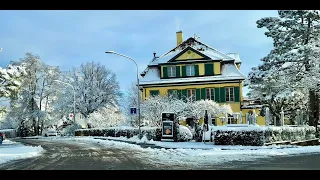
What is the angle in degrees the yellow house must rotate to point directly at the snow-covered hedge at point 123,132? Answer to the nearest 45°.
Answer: approximately 45° to its right

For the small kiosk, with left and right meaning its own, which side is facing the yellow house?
back

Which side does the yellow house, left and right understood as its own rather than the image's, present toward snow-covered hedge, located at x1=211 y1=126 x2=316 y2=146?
front

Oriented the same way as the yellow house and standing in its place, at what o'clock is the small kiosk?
The small kiosk is roughly at 12 o'clock from the yellow house.

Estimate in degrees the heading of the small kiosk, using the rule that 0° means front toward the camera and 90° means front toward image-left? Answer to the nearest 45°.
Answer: approximately 0°

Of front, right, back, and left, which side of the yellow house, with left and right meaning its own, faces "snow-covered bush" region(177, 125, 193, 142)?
front

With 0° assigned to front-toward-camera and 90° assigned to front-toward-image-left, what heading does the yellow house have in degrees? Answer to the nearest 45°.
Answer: approximately 0°

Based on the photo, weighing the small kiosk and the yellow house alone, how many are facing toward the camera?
2

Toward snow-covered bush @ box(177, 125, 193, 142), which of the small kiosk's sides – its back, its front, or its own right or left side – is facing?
left
